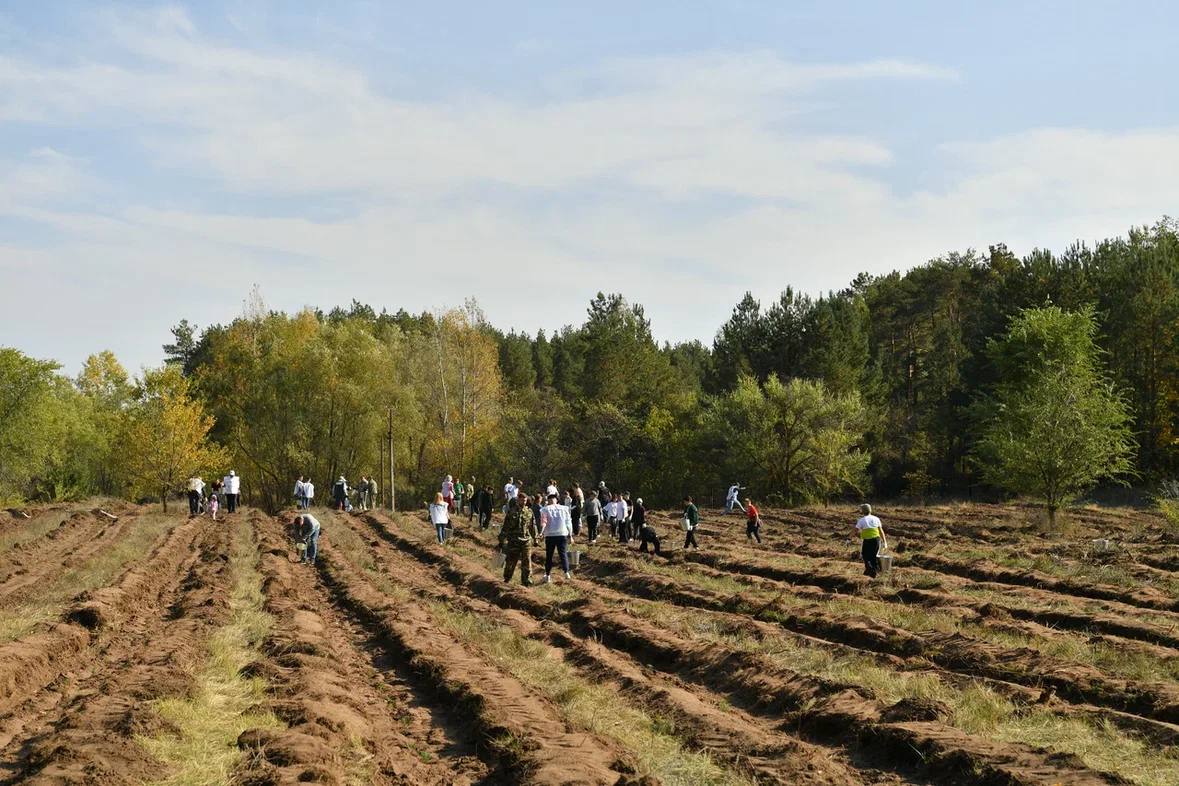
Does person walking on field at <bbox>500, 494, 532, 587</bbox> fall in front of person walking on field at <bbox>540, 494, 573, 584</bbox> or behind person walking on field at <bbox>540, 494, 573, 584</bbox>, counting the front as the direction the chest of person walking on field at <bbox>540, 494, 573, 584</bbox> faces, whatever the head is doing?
behind

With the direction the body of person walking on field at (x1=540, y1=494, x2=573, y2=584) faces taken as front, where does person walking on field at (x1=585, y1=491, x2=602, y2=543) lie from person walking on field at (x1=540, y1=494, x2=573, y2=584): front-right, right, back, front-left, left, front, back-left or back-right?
front

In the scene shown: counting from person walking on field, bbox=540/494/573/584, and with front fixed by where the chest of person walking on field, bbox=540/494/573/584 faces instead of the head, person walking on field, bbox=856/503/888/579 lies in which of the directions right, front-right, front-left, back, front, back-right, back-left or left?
right

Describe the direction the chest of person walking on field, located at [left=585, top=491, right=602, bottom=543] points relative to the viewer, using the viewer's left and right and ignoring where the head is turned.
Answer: facing away from the viewer

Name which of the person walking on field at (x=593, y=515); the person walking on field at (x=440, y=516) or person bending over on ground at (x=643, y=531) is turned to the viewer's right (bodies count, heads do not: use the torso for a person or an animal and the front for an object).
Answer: the person bending over on ground

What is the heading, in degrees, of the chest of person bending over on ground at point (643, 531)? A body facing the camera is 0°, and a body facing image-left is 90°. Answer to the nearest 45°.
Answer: approximately 270°

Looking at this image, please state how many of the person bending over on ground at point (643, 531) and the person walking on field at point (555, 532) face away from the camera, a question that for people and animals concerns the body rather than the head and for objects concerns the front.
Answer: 1

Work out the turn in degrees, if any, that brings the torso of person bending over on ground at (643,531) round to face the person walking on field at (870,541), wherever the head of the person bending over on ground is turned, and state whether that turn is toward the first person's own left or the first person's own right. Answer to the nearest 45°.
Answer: approximately 45° to the first person's own right

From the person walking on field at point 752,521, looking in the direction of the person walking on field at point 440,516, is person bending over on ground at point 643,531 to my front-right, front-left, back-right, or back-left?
front-left

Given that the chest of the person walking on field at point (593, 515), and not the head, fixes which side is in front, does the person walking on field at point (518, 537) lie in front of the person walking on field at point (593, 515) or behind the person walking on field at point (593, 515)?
behind

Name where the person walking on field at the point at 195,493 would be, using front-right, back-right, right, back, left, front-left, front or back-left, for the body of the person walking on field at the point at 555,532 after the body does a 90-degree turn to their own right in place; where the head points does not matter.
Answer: back-left

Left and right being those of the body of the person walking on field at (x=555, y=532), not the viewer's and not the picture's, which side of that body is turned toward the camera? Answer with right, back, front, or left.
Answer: back
